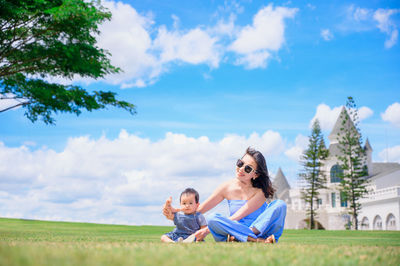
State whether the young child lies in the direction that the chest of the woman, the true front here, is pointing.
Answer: no

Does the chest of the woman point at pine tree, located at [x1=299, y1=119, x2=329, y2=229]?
no

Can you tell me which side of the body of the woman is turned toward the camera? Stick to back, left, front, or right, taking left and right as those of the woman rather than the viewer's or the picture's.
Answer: front

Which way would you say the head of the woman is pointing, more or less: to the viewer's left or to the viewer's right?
to the viewer's left
